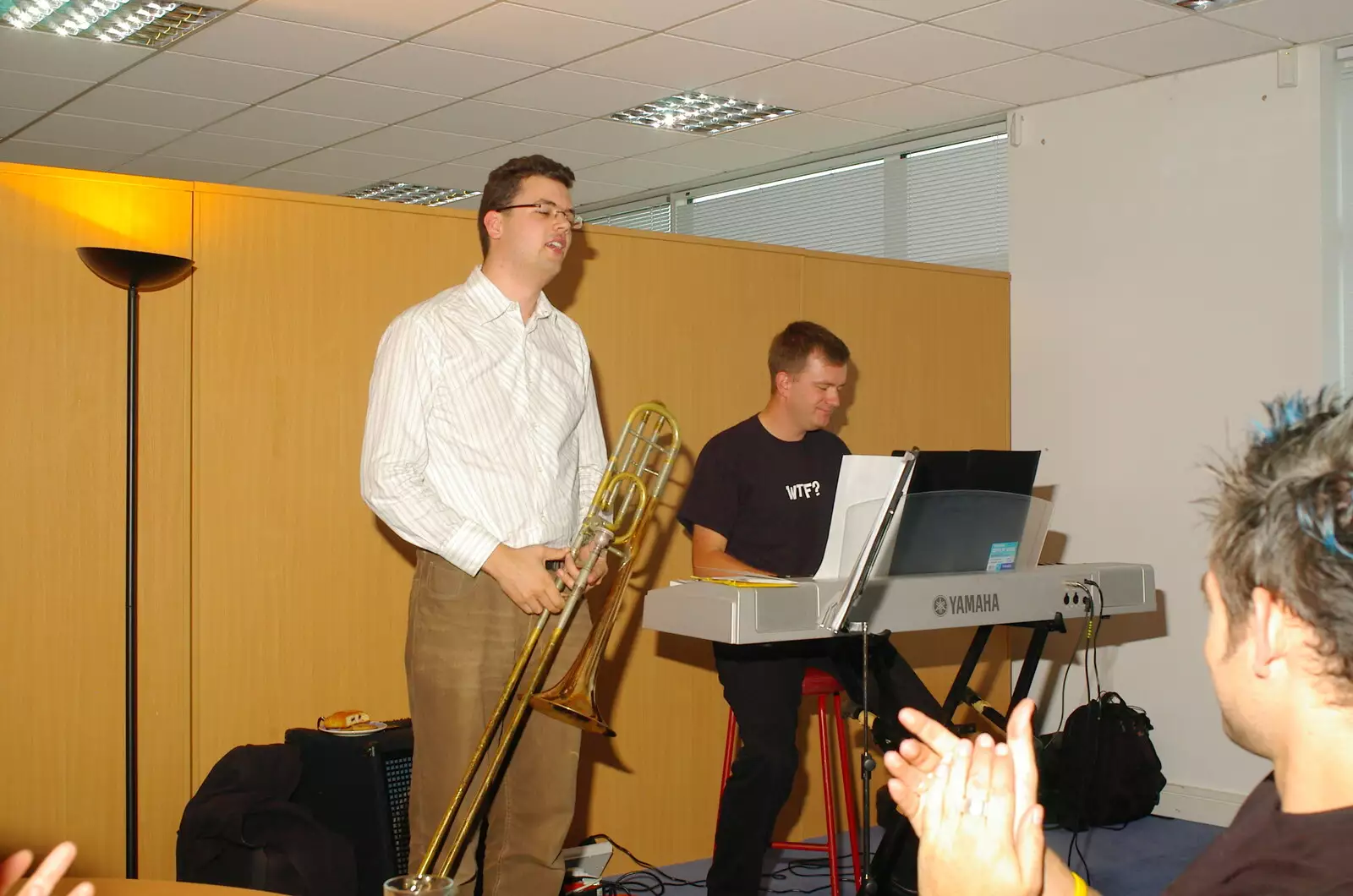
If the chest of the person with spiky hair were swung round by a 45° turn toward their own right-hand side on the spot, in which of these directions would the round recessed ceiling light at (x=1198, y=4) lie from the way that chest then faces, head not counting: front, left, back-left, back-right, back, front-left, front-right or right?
front

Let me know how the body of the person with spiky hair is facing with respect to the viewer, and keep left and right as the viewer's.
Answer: facing away from the viewer and to the left of the viewer

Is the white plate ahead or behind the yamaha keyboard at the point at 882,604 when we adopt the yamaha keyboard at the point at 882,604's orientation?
ahead

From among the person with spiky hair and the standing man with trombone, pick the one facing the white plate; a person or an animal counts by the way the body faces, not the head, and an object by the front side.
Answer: the person with spiky hair

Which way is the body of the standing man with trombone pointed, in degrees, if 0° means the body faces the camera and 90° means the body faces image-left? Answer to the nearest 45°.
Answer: approximately 315°

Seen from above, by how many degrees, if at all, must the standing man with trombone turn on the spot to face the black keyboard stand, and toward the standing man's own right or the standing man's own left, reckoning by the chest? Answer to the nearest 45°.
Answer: approximately 45° to the standing man's own left

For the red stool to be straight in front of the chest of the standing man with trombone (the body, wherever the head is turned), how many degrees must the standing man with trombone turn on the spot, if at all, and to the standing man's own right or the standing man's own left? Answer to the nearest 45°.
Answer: approximately 90° to the standing man's own left

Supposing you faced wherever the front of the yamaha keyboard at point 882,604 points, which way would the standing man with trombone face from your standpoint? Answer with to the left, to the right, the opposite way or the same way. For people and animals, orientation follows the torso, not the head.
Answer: the opposite way

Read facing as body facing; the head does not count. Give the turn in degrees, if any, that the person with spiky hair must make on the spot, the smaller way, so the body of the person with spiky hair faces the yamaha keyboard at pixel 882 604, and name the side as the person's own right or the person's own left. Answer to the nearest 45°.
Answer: approximately 45° to the person's own right

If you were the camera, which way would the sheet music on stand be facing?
facing to the left of the viewer

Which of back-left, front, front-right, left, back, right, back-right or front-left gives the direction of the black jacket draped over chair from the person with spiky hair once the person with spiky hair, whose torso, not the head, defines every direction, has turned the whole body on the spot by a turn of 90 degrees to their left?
right

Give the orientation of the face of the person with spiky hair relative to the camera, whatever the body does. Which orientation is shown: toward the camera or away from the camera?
away from the camera

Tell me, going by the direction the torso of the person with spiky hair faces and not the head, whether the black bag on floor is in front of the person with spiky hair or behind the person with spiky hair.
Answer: in front
